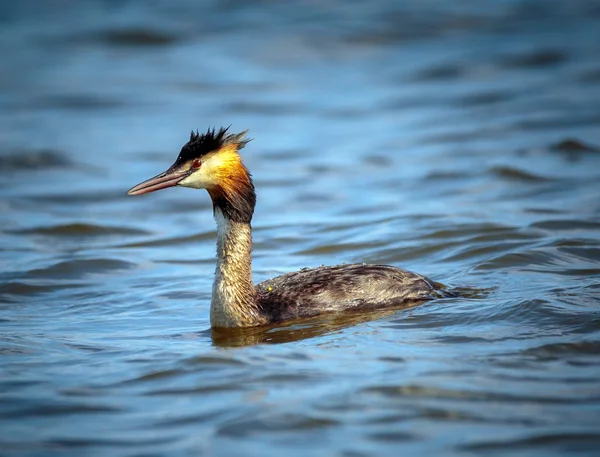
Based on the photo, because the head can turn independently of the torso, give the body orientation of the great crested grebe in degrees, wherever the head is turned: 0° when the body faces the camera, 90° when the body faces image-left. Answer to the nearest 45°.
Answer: approximately 90°
